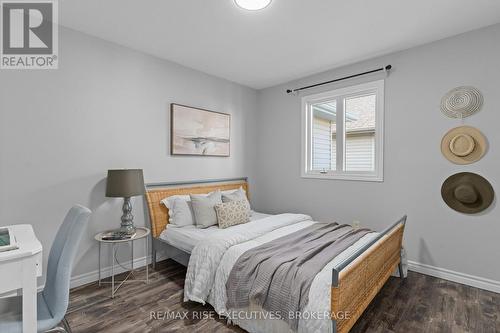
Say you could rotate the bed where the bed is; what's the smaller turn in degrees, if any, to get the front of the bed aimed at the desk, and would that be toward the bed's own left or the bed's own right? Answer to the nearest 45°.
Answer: approximately 90° to the bed's own right

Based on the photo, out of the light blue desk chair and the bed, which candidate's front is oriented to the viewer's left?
the light blue desk chair

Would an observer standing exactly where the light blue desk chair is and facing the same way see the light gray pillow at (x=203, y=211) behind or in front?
behind

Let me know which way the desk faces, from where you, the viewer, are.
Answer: facing to the right of the viewer

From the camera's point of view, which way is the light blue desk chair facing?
to the viewer's left

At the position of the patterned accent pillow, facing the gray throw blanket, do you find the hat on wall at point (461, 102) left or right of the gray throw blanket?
left

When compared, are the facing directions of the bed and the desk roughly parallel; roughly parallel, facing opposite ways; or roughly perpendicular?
roughly perpendicular

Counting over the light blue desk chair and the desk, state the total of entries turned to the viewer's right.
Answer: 1

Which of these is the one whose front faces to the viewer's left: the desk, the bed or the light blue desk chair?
the light blue desk chair

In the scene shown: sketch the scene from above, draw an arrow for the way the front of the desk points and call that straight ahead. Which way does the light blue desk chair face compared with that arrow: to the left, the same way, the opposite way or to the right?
the opposite way

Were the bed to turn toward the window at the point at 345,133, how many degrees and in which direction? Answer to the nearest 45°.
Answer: approximately 90° to its left

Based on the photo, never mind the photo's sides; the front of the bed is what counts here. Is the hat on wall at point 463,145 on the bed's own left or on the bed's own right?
on the bed's own left
